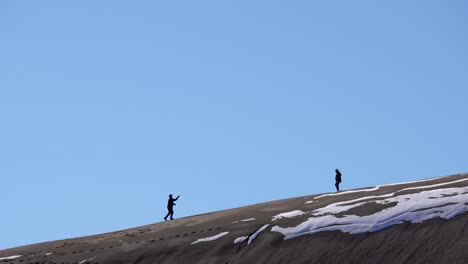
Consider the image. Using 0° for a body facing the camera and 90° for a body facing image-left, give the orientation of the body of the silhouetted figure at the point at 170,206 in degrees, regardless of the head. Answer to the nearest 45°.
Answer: approximately 270°

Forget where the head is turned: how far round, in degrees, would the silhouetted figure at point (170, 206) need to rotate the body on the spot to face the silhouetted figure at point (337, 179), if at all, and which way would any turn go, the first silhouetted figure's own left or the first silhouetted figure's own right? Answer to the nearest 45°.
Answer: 0° — they already face them
